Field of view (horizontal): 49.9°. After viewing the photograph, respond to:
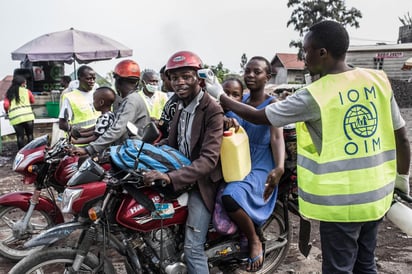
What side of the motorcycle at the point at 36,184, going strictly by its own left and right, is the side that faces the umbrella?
right

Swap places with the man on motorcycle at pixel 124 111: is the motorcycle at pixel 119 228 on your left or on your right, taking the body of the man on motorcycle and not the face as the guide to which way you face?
on your left

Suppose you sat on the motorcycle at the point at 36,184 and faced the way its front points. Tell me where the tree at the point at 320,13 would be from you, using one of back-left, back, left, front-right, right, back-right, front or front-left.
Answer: back-right

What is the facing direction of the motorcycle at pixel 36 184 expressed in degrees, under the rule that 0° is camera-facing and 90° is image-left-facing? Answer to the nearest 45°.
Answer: approximately 90°

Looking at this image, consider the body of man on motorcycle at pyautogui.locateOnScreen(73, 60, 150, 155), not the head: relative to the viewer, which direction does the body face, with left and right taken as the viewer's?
facing to the left of the viewer

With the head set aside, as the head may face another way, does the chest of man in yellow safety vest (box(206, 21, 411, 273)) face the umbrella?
yes

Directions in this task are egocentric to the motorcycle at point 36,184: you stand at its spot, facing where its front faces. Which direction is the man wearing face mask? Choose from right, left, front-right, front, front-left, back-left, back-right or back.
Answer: back-right

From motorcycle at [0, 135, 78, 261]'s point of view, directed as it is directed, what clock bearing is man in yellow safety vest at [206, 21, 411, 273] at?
The man in yellow safety vest is roughly at 8 o'clock from the motorcycle.

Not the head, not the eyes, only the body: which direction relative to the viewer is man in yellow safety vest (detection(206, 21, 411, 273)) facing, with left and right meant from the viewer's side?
facing away from the viewer and to the left of the viewer

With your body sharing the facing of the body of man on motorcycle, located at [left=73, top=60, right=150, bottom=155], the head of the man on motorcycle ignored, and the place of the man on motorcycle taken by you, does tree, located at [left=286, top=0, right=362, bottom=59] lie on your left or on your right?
on your right

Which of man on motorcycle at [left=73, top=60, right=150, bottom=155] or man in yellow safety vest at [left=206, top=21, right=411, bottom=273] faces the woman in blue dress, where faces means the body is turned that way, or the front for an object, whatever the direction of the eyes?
the man in yellow safety vest

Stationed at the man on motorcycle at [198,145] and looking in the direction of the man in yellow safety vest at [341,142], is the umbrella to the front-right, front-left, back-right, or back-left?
back-left

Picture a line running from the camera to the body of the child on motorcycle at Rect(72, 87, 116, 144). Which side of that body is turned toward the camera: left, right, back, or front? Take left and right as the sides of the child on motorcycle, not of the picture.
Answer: left

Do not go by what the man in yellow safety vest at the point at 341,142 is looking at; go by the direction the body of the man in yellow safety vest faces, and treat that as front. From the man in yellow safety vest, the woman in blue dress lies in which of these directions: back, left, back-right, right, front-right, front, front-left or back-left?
front

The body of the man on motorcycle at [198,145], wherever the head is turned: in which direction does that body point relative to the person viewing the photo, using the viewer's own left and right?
facing the viewer and to the left of the viewer

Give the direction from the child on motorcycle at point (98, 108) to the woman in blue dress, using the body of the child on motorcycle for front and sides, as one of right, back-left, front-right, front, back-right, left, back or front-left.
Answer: back-left

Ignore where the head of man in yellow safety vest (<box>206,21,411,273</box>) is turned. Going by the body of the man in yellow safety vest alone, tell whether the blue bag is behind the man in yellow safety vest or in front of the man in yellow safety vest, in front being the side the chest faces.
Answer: in front
